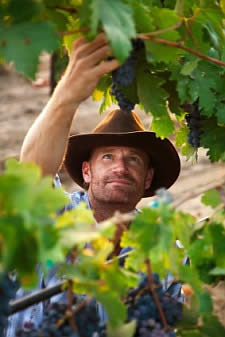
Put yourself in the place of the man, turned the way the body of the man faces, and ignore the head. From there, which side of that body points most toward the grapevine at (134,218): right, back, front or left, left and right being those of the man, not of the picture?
front

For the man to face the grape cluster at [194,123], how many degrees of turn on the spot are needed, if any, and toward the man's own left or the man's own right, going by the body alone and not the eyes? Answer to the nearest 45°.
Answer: approximately 45° to the man's own left

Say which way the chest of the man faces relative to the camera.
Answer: toward the camera
